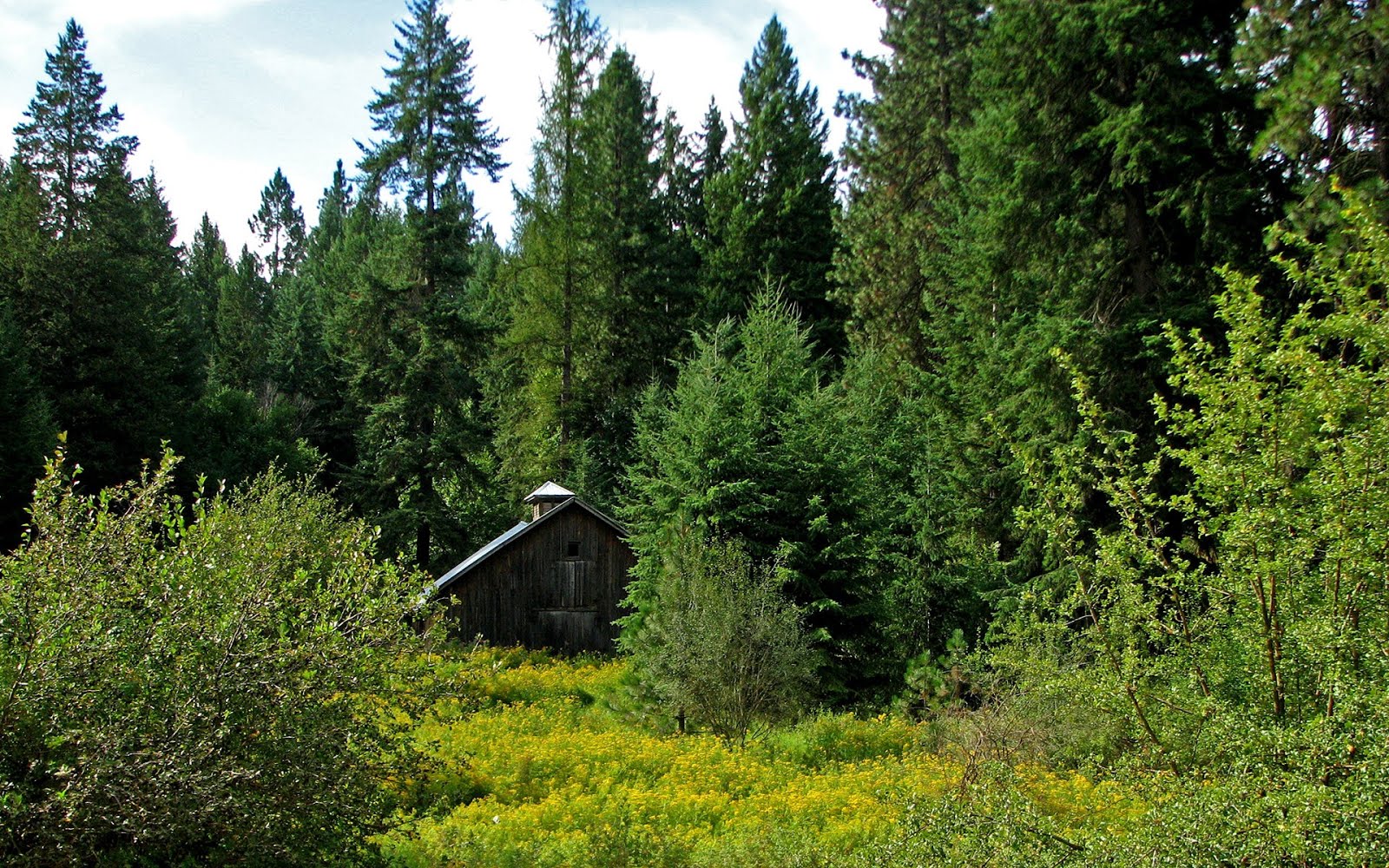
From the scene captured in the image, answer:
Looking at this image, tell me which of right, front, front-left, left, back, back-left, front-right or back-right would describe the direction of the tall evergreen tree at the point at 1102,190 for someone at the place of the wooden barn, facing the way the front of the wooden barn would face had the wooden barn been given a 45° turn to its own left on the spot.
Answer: front

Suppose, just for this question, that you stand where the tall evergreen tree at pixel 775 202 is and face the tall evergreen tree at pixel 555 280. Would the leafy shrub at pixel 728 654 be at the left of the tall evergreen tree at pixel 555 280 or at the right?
left

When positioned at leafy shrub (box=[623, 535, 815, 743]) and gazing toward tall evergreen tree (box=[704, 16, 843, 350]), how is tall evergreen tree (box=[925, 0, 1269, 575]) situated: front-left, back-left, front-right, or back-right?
front-right

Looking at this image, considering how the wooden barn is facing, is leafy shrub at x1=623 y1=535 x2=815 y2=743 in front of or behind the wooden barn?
in front

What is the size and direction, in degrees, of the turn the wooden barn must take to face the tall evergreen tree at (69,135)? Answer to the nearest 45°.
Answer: approximately 135° to its right

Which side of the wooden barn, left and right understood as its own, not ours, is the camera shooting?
front

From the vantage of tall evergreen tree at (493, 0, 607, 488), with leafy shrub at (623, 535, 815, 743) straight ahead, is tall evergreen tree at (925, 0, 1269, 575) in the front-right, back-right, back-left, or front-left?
front-left

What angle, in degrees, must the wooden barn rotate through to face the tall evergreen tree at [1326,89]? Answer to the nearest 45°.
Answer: approximately 45° to its left

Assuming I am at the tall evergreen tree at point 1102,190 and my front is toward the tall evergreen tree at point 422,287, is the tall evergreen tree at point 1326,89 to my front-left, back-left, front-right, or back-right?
back-left
